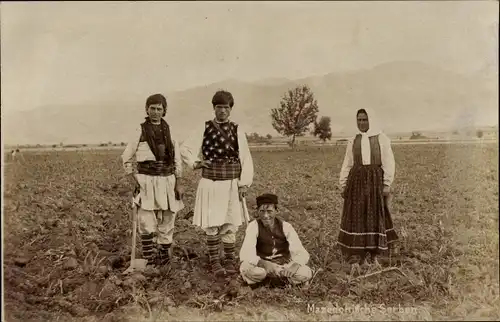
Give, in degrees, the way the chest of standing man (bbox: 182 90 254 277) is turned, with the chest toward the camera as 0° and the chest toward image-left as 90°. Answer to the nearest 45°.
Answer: approximately 0°

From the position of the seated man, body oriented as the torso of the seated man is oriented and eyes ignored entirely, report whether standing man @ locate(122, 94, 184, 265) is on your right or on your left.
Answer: on your right

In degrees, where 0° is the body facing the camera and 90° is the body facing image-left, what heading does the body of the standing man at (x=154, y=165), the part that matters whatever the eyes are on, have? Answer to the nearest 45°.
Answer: approximately 0°
